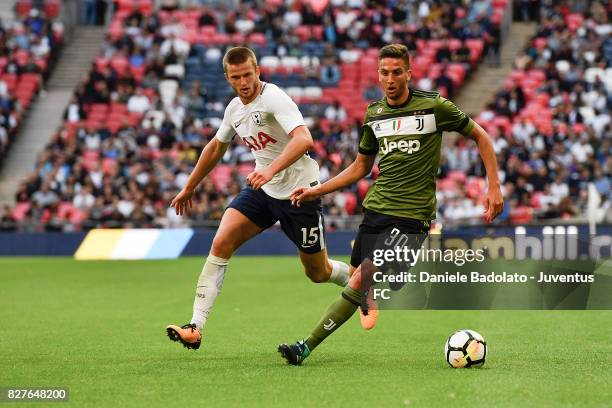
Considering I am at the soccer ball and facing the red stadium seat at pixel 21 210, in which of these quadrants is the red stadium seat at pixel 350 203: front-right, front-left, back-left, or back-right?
front-right

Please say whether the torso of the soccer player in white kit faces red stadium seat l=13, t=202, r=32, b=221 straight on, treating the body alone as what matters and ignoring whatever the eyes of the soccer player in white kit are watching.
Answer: no

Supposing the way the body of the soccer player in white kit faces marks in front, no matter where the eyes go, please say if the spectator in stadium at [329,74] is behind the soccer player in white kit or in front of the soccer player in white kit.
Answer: behind

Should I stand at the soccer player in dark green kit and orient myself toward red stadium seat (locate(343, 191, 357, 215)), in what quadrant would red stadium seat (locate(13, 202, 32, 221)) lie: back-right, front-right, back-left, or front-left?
front-left

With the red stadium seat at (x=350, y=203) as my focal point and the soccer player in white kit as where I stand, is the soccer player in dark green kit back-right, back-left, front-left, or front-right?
back-right

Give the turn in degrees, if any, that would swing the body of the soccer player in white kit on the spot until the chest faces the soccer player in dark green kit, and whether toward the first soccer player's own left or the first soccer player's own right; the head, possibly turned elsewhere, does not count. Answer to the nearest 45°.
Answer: approximately 90° to the first soccer player's own left

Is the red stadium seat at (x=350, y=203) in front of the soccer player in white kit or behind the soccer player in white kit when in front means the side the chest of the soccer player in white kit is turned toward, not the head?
behind

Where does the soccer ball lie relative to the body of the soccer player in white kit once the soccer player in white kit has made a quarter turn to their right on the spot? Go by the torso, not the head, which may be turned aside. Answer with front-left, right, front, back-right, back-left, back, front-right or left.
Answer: back
